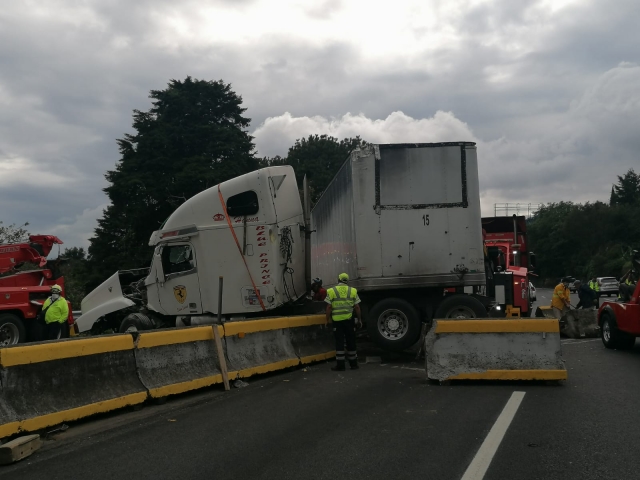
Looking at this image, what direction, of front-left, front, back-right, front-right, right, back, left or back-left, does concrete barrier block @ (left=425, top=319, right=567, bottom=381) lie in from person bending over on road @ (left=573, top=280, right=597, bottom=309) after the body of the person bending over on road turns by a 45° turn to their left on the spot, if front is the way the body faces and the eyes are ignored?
front-left

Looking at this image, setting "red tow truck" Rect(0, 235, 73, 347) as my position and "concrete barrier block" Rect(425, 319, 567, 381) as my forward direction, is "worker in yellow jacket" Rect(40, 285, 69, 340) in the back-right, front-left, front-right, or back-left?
front-right

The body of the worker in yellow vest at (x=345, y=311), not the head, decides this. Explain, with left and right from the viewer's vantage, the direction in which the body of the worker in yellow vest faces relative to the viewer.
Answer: facing away from the viewer

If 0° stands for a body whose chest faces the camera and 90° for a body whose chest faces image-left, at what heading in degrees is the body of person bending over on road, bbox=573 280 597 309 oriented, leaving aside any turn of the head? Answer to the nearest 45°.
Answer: approximately 90°

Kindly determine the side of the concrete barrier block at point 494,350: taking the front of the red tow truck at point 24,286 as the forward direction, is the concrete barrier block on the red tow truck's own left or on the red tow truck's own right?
on the red tow truck's own left

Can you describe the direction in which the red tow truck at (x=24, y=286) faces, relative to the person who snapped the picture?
facing to the left of the viewer

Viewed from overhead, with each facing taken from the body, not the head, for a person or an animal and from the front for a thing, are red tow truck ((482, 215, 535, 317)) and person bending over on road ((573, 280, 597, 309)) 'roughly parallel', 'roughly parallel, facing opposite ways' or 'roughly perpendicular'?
roughly perpendicular

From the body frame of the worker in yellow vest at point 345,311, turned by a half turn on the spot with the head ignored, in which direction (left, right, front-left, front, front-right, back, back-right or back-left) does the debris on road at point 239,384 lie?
front-right
